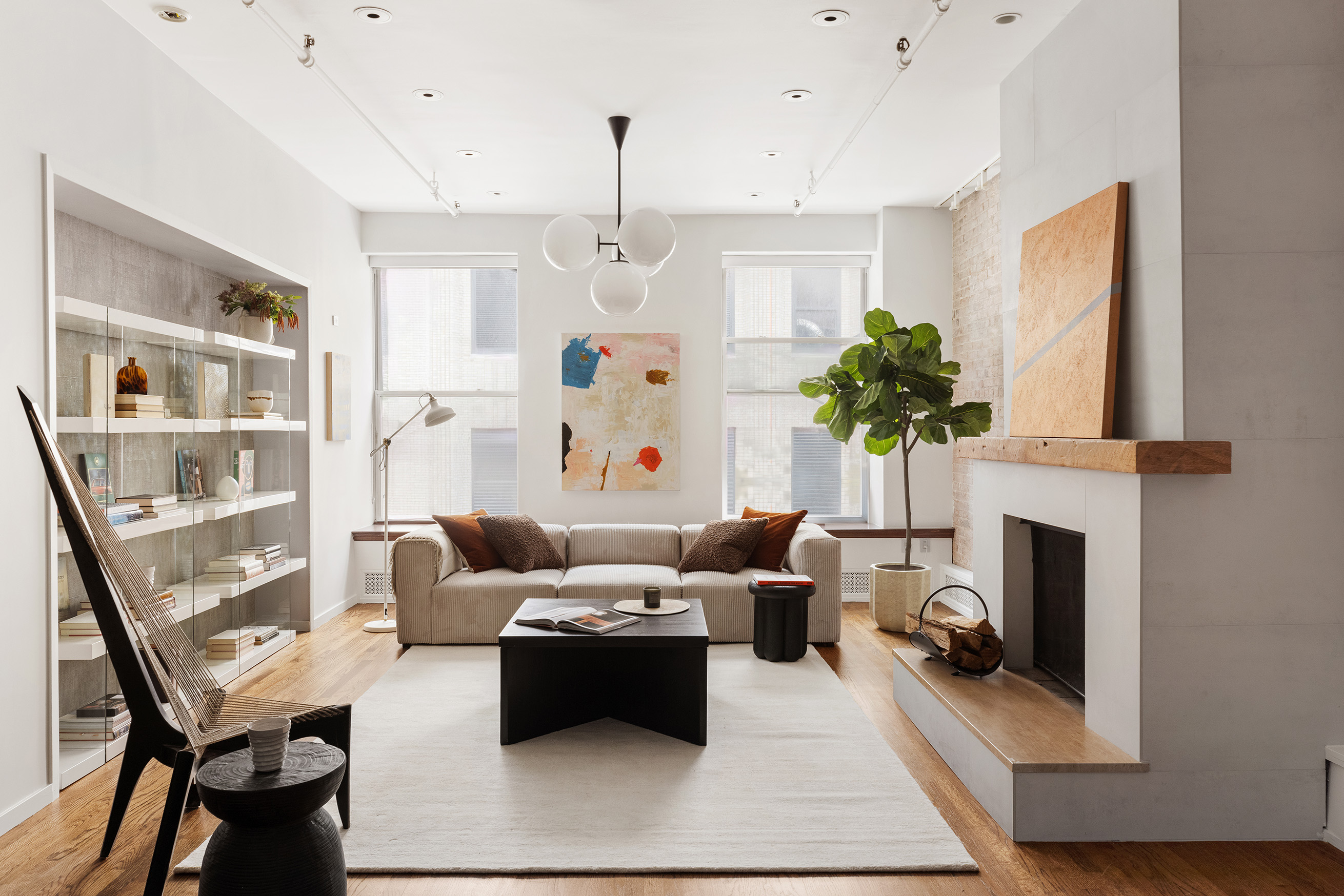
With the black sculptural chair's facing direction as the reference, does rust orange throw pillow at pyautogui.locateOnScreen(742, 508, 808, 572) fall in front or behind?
in front

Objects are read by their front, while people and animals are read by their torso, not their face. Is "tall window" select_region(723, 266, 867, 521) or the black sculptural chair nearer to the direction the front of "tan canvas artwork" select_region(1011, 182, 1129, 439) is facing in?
the black sculptural chair

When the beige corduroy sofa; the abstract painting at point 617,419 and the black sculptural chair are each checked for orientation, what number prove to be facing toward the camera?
2

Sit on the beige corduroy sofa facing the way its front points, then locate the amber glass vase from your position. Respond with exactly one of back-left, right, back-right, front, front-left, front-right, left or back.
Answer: front-right

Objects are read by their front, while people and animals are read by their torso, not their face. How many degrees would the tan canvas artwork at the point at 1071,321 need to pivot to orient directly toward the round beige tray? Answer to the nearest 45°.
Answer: approximately 45° to its right

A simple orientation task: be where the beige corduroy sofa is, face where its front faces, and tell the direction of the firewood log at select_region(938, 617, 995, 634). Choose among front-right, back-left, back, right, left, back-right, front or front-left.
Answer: front-left

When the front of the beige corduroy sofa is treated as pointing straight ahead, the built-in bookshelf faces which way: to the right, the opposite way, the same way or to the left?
to the left

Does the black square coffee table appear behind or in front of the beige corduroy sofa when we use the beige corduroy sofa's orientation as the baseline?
in front

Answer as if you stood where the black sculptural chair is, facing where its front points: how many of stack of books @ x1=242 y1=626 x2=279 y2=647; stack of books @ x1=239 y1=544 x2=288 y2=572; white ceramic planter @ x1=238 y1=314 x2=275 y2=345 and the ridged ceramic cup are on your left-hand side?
3

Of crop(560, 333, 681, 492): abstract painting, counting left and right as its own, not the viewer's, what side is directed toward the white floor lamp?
right

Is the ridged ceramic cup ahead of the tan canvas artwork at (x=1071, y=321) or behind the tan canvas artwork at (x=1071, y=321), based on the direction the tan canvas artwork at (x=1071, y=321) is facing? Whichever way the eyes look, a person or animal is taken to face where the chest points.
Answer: ahead

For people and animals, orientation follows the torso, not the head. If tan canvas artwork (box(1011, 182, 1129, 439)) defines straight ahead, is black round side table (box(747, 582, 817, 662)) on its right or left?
on its right

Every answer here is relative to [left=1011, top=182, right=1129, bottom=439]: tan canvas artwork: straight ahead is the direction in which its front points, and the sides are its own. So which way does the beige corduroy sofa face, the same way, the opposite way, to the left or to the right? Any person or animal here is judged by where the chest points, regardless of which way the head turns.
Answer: to the left

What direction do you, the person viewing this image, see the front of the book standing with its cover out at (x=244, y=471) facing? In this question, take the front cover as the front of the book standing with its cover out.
facing the viewer and to the right of the viewer

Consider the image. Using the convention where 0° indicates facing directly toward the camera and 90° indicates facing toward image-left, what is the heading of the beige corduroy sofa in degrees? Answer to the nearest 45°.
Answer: approximately 0°

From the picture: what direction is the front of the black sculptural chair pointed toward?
to the viewer's right

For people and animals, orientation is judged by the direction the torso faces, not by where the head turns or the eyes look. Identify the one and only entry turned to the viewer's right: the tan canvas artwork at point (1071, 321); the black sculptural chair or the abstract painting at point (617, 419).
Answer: the black sculptural chair

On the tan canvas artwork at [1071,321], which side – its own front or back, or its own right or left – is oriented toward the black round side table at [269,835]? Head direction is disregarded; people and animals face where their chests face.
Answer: front

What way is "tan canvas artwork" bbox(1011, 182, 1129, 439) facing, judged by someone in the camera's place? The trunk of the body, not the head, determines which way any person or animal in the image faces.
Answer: facing the viewer and to the left of the viewer

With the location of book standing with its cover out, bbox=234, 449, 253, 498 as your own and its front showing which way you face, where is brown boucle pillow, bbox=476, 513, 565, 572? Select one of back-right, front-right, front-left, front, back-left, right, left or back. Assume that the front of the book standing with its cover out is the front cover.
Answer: front-left
